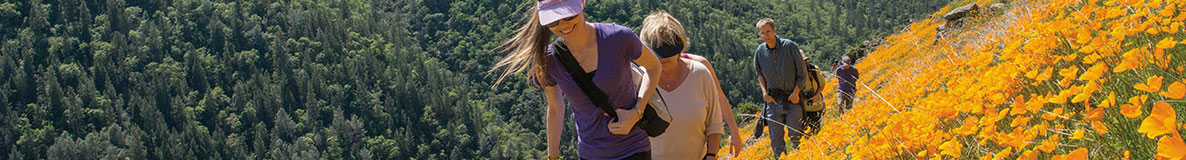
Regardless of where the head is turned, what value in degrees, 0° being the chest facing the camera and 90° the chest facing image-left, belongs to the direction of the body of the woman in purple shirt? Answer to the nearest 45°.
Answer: approximately 0°

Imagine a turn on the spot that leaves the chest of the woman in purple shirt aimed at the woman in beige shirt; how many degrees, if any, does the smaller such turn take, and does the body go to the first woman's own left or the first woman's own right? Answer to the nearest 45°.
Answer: approximately 135° to the first woman's own left

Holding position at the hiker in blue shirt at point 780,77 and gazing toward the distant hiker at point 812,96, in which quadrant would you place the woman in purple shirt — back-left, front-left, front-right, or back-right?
back-right

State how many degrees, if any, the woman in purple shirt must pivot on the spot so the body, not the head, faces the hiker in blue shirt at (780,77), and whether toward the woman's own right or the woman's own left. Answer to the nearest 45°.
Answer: approximately 135° to the woman's own left

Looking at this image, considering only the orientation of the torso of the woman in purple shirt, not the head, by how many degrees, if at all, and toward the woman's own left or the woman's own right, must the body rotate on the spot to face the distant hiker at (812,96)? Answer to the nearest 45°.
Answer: approximately 135° to the woman's own left
